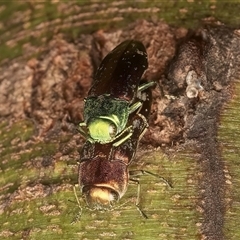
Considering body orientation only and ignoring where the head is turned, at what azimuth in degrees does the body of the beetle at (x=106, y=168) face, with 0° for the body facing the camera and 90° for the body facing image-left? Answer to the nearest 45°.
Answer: approximately 0°
